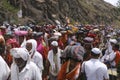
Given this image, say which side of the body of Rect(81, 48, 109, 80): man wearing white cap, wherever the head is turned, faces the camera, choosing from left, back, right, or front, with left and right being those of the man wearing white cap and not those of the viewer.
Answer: back

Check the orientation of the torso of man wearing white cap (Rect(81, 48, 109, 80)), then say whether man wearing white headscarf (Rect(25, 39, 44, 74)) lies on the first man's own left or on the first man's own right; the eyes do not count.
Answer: on the first man's own left
